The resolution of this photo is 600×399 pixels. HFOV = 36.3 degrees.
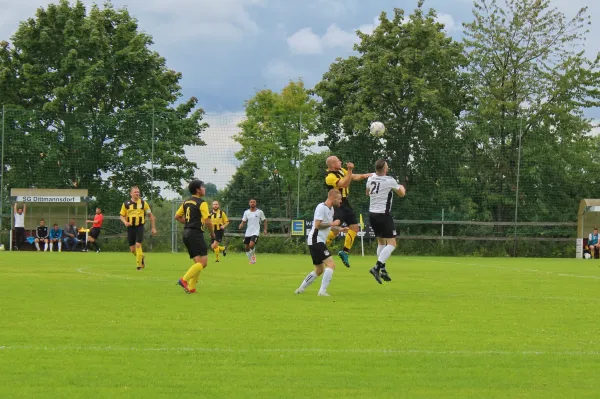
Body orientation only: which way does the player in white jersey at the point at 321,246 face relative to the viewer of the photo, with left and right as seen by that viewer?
facing to the right of the viewer

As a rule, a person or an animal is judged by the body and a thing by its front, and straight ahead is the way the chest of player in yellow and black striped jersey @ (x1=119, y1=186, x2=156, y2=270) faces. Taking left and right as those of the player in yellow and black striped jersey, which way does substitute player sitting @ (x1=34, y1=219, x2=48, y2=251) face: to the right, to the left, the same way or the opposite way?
the same way

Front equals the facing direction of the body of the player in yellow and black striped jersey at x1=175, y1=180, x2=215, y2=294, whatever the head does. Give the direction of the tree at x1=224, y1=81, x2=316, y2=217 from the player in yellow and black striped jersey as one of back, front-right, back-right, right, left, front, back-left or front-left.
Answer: front-left

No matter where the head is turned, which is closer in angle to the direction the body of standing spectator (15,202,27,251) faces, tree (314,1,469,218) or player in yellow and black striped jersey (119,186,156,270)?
the player in yellow and black striped jersey

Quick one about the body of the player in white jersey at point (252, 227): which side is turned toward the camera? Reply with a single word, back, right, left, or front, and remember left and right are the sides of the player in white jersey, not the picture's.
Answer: front

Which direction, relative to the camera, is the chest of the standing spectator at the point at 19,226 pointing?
toward the camera

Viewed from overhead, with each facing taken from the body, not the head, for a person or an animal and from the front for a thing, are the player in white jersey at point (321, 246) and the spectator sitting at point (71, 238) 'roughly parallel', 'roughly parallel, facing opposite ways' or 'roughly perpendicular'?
roughly perpendicular

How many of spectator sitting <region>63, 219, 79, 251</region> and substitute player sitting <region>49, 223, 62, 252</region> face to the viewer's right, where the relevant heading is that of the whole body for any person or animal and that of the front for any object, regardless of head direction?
0

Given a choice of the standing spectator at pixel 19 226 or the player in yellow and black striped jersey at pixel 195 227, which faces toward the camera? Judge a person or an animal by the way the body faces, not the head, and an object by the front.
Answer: the standing spectator

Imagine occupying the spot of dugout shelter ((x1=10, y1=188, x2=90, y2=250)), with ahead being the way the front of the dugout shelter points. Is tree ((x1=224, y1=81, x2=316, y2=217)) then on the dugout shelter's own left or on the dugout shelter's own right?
on the dugout shelter's own left

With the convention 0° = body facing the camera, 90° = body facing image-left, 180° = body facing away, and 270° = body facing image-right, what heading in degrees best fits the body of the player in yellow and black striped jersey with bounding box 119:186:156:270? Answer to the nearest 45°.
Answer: approximately 0°

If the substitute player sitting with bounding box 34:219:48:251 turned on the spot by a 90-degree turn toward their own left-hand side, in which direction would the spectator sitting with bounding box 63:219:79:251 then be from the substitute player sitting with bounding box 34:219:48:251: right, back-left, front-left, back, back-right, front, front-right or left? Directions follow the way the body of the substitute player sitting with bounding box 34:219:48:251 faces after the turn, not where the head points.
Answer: front

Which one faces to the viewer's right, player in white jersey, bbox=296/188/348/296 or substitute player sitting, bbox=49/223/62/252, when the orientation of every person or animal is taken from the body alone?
the player in white jersey

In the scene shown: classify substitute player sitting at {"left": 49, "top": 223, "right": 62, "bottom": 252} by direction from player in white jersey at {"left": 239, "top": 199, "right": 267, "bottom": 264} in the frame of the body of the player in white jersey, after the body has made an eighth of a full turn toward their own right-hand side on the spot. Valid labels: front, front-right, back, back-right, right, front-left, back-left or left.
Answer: right

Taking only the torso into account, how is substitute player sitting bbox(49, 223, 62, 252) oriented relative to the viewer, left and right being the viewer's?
facing the viewer

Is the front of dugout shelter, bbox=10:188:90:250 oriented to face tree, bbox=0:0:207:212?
no

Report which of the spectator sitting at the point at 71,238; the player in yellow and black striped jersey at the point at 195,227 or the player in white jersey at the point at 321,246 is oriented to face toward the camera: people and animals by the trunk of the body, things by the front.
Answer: the spectator sitting
